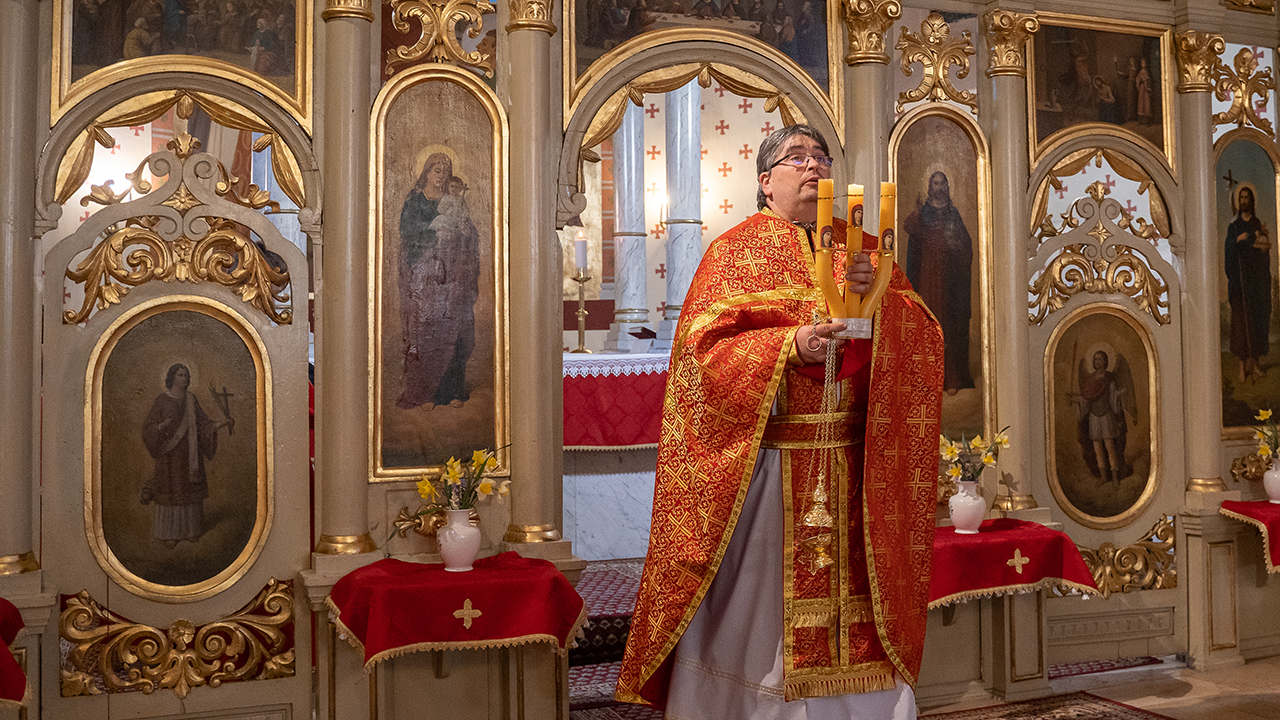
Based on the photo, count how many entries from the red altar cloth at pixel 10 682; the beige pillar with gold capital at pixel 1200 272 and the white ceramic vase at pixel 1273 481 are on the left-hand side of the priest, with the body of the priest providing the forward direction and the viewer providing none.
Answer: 2

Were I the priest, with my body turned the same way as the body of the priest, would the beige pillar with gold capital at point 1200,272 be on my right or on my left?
on my left

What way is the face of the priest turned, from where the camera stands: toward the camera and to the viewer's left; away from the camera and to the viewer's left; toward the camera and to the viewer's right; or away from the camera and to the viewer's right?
toward the camera and to the viewer's right

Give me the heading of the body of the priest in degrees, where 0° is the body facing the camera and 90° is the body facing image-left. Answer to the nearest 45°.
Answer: approximately 315°

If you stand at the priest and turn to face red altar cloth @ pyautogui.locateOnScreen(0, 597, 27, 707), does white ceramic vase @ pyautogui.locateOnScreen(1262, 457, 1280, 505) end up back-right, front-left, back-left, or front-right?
back-right

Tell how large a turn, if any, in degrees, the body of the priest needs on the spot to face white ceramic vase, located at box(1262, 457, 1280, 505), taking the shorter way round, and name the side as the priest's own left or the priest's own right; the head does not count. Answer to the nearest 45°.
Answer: approximately 90° to the priest's own left

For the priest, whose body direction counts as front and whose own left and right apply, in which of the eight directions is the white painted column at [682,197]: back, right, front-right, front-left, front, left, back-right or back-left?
back-left

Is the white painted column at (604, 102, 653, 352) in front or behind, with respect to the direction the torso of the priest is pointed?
behind
